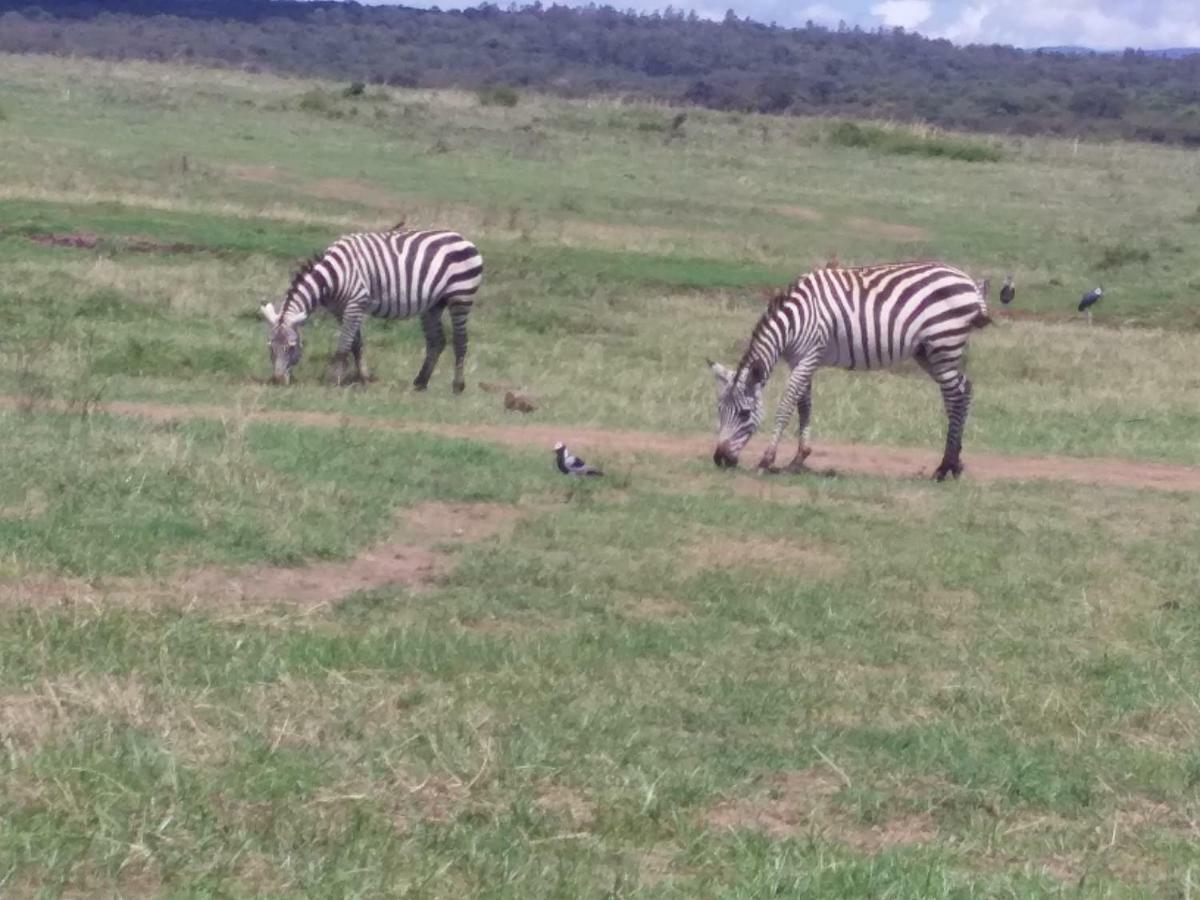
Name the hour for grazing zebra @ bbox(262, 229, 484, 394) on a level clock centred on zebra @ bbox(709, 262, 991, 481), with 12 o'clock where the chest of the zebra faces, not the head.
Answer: The grazing zebra is roughly at 1 o'clock from the zebra.

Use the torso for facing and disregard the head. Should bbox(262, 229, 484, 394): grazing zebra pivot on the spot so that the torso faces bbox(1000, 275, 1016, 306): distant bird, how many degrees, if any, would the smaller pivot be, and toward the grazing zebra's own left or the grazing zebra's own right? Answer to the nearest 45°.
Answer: approximately 135° to the grazing zebra's own right

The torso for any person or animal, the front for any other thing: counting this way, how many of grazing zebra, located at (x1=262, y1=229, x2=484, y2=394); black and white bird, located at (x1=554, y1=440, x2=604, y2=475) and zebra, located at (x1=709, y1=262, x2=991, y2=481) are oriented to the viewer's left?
3

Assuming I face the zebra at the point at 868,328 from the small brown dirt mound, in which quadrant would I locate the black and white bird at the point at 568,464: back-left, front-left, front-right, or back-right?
front-right

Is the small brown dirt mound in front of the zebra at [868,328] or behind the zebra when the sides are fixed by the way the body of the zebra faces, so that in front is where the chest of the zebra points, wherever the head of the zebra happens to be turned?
in front

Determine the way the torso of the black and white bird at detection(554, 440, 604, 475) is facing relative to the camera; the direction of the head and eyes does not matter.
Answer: to the viewer's left

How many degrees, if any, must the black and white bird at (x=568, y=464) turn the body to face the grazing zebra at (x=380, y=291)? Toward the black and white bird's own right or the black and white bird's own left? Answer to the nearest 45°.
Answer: approximately 90° to the black and white bird's own right

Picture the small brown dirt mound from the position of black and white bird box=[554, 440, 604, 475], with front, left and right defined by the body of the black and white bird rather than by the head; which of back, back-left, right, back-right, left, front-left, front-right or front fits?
right

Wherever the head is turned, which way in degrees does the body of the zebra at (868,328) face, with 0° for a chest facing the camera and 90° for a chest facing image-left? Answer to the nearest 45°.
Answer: approximately 90°

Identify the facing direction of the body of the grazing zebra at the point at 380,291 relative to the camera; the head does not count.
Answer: to the viewer's left
